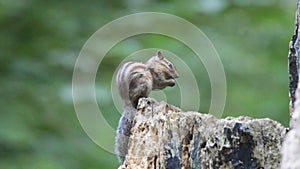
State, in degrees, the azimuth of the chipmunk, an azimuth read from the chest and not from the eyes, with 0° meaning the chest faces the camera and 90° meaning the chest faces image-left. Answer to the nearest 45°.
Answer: approximately 270°
